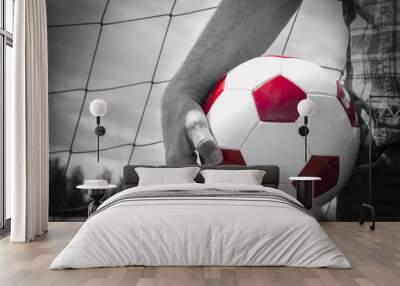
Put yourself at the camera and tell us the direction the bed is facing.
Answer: facing the viewer

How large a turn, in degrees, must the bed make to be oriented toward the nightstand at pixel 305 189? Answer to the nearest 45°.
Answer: approximately 135° to its left

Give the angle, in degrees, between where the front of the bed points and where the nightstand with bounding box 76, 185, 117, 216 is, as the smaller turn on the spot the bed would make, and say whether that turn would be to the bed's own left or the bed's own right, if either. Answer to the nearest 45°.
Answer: approximately 135° to the bed's own right

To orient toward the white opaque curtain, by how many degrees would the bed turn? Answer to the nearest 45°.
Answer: approximately 135° to its right
